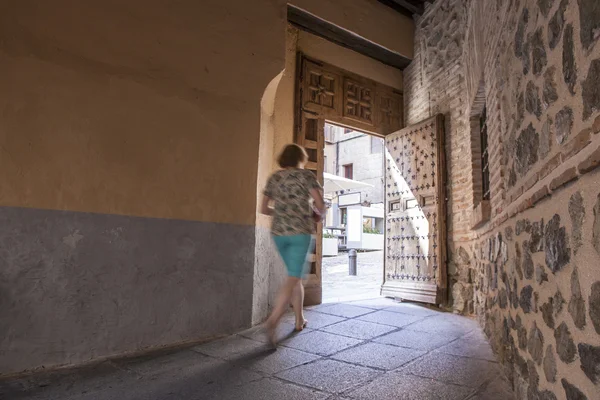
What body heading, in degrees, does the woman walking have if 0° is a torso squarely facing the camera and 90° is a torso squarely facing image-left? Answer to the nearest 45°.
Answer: approximately 225°

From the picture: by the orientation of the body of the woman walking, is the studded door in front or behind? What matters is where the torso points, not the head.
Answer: in front

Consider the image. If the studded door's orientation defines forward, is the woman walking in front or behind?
in front

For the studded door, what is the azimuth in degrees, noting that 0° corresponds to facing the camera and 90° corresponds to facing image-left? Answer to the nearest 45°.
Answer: approximately 45°

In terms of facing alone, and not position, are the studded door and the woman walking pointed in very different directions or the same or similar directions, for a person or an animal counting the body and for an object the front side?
very different directions

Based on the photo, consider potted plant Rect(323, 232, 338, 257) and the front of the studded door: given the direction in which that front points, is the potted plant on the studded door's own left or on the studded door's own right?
on the studded door's own right
